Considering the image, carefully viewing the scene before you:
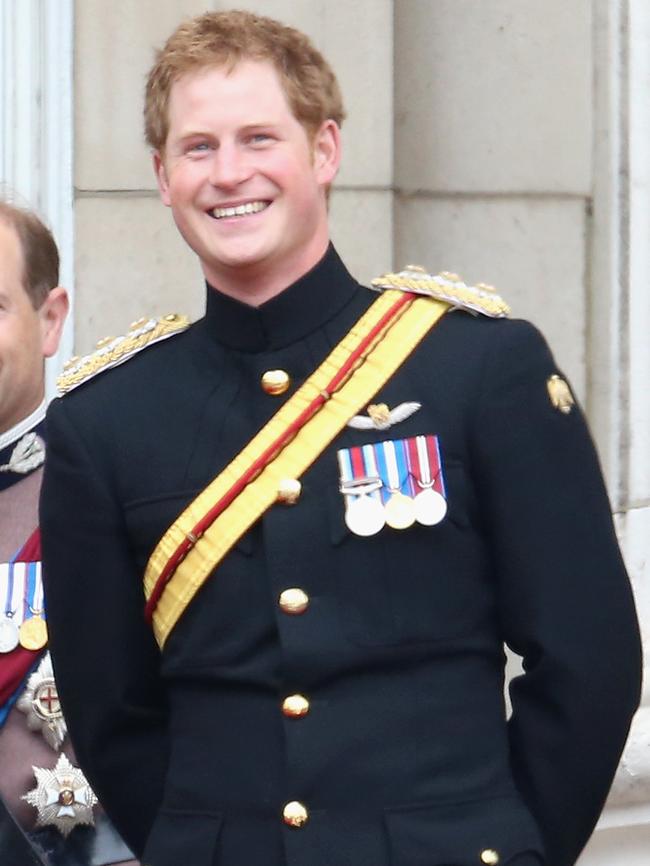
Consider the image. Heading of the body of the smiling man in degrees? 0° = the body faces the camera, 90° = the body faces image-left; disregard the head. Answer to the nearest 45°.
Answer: approximately 0°
